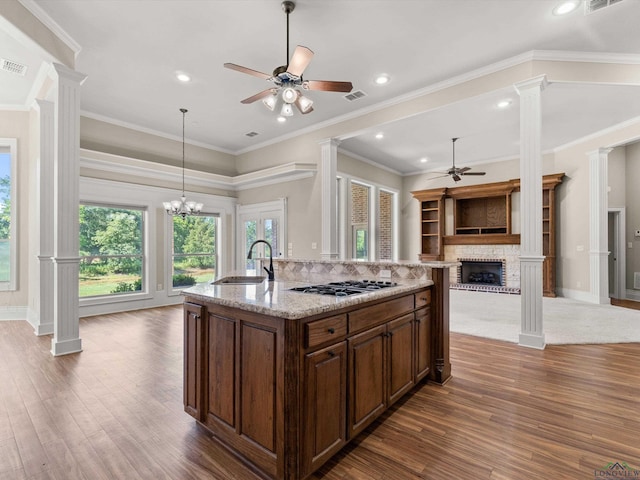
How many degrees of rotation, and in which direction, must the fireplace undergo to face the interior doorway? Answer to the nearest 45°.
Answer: approximately 90° to its left

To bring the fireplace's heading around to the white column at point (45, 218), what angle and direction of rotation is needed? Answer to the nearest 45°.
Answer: approximately 45° to its right

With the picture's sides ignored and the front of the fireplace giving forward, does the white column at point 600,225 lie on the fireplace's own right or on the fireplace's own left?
on the fireplace's own left

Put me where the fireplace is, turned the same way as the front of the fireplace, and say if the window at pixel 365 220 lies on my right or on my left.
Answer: on my right

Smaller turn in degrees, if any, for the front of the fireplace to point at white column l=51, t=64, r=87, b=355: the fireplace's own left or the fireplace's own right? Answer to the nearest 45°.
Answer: approximately 45° to the fireplace's own right

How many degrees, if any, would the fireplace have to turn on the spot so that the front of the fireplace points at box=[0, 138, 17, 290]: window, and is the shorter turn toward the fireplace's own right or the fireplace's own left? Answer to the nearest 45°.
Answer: approximately 45° to the fireplace's own right

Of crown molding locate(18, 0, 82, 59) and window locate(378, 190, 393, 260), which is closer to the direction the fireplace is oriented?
the crown molding

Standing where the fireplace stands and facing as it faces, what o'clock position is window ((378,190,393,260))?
The window is roughly at 3 o'clock from the fireplace.

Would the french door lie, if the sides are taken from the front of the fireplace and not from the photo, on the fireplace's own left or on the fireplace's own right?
on the fireplace's own right

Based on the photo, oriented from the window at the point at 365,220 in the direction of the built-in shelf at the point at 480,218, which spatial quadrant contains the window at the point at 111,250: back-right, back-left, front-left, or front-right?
back-right

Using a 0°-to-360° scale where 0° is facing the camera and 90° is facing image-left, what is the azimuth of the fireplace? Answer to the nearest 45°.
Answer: approximately 0°
